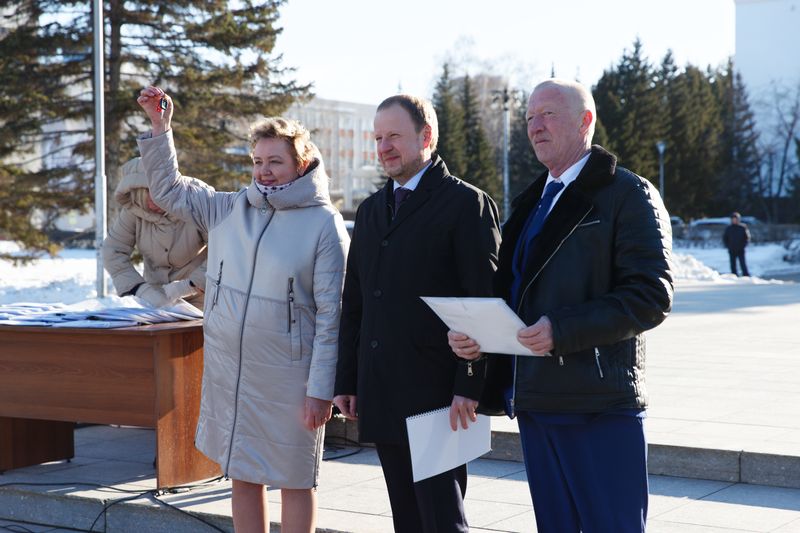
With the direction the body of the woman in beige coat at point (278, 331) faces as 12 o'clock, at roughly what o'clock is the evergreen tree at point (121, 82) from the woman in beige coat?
The evergreen tree is roughly at 4 o'clock from the woman in beige coat.

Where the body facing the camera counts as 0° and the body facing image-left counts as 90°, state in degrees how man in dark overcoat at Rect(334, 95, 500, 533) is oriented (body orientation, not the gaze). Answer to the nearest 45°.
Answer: approximately 45°

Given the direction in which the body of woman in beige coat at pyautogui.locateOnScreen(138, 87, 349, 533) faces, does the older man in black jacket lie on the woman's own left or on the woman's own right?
on the woman's own left

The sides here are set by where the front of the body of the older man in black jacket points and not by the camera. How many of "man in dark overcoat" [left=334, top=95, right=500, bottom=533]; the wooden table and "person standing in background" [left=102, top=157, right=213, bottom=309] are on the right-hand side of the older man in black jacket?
3

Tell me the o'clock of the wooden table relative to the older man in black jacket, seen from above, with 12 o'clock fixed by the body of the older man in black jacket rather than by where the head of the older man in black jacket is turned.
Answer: The wooden table is roughly at 3 o'clock from the older man in black jacket.
